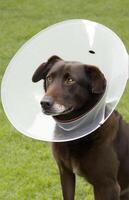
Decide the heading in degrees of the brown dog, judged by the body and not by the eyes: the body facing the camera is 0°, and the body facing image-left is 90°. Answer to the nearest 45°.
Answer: approximately 45°
